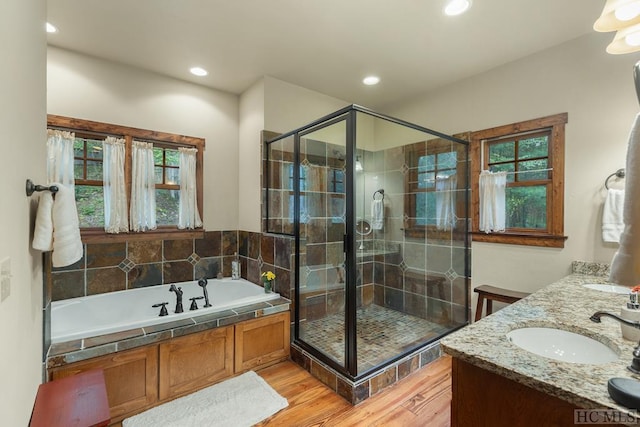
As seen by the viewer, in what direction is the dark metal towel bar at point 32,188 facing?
to the viewer's right

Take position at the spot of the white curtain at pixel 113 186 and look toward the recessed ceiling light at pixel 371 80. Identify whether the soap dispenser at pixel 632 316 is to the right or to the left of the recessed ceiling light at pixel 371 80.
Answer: right

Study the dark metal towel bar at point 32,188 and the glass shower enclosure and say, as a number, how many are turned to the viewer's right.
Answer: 1

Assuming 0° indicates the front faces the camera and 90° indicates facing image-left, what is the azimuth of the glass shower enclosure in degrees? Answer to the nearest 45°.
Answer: approximately 45°

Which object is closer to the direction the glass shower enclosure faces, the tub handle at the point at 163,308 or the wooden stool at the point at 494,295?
the tub handle

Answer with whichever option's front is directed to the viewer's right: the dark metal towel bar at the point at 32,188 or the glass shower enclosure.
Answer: the dark metal towel bar

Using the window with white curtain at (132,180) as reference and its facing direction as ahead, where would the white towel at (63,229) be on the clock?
The white towel is roughly at 2 o'clock from the window with white curtain.

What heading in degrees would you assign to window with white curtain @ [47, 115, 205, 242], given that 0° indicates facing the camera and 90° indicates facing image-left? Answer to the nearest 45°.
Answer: approximately 315°
